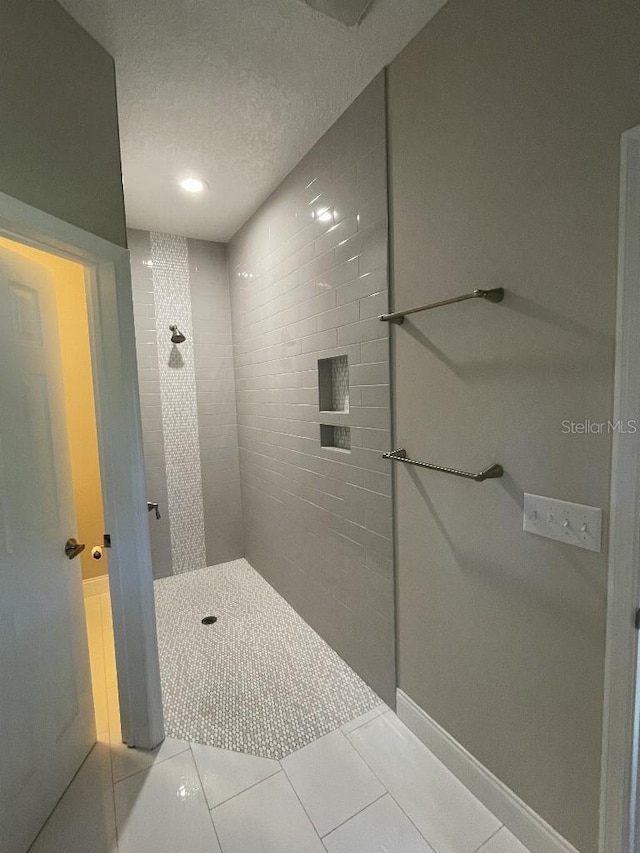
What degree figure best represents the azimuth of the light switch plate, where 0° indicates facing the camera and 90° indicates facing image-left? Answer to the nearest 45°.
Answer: approximately 45°

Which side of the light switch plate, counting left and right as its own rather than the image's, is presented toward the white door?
front

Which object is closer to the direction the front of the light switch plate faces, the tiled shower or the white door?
the white door

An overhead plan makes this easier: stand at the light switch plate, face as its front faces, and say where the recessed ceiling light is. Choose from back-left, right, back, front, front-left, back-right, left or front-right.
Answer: front-right

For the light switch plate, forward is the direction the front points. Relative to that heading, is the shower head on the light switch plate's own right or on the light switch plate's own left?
on the light switch plate's own right

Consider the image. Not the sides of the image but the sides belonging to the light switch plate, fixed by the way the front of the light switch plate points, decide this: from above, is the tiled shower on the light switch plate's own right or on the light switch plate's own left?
on the light switch plate's own right
